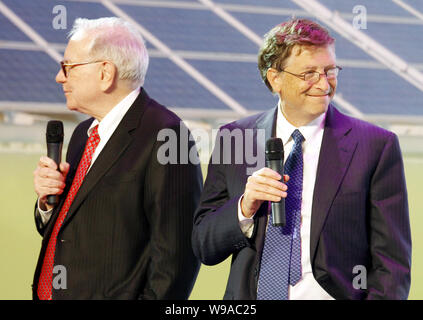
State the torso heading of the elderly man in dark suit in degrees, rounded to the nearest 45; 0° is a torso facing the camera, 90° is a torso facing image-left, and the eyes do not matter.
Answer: approximately 45°

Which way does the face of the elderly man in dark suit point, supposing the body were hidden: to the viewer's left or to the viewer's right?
to the viewer's left
